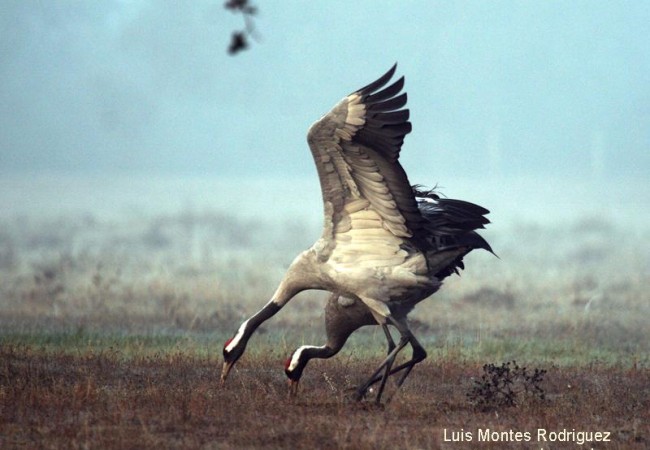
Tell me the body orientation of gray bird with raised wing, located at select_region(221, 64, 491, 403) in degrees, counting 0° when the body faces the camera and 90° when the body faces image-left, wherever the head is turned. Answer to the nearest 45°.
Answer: approximately 90°
